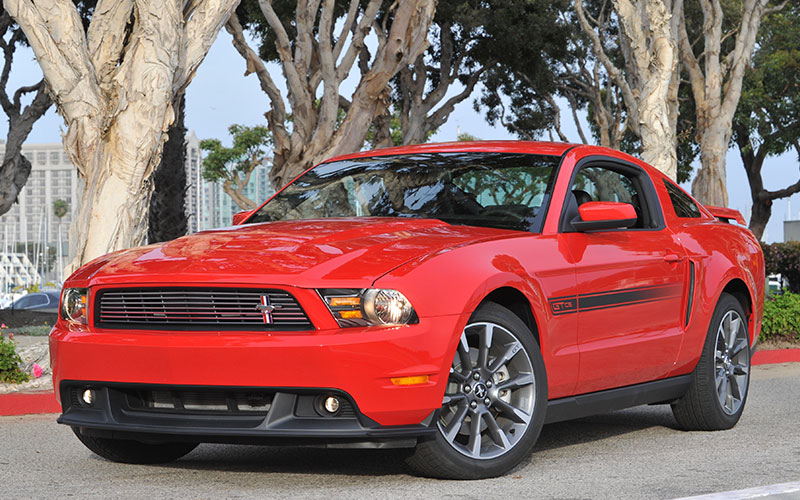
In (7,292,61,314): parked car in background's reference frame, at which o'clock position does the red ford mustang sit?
The red ford mustang is roughly at 9 o'clock from the parked car in background.

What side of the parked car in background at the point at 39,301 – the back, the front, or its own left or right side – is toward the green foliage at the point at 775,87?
back

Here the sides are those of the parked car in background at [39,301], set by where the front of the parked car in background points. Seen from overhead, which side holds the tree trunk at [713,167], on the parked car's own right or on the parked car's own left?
on the parked car's own left

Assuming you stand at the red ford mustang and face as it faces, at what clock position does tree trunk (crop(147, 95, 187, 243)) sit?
The tree trunk is roughly at 4 o'clock from the red ford mustang.

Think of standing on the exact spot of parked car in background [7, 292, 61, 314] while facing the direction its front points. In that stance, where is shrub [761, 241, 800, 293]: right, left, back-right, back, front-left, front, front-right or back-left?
back-left

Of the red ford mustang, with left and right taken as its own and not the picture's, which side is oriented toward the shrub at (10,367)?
right

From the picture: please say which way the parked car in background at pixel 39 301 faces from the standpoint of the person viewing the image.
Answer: facing to the left of the viewer

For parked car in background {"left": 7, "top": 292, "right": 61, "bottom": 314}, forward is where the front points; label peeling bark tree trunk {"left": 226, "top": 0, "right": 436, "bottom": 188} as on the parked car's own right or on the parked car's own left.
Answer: on the parked car's own left
